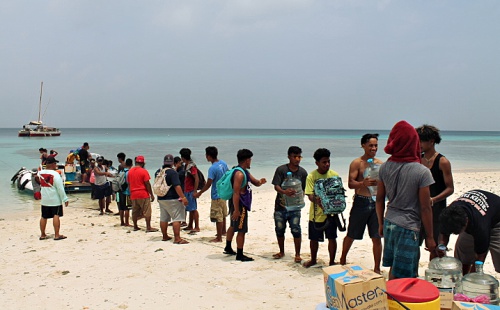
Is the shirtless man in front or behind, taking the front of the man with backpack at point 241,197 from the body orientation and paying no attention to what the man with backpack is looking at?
in front

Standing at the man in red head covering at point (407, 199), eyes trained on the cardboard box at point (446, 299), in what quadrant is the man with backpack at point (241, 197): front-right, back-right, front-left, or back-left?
back-right

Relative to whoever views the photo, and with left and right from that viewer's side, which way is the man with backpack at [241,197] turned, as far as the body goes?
facing to the right of the viewer

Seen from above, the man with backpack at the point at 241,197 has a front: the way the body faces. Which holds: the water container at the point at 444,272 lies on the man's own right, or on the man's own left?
on the man's own right

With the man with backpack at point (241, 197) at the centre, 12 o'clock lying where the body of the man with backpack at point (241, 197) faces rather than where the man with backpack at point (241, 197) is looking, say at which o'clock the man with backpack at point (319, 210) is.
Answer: the man with backpack at point (319, 210) is roughly at 1 o'clock from the man with backpack at point (241, 197).

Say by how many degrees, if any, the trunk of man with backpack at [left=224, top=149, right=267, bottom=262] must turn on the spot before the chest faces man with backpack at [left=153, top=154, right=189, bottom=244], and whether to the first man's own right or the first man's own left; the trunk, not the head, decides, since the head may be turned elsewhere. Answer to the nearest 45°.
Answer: approximately 135° to the first man's own left

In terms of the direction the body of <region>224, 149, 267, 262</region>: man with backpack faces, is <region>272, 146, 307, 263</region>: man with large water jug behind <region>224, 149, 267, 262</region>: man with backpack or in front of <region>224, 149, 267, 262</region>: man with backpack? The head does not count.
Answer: in front

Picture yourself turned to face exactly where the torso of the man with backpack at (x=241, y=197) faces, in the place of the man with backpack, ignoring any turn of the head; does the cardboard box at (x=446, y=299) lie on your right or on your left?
on your right

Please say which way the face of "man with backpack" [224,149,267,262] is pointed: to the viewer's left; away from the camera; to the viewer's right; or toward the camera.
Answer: to the viewer's right

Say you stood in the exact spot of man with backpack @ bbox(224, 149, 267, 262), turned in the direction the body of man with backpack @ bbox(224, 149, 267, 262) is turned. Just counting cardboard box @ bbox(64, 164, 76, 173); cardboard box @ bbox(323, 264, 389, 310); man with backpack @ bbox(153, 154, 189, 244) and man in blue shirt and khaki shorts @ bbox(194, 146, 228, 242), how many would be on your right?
1
